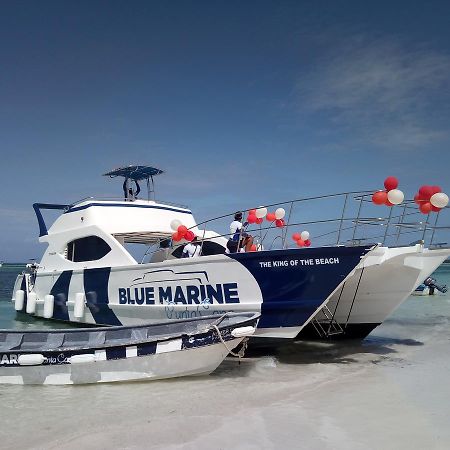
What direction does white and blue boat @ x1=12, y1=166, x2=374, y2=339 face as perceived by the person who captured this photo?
facing the viewer and to the right of the viewer

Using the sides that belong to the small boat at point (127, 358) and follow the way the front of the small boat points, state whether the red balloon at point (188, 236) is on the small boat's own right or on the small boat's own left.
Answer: on the small boat's own left

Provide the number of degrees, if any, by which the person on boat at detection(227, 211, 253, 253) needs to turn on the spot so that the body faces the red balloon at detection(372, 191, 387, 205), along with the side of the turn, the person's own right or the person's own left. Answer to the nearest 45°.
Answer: approximately 45° to the person's own right

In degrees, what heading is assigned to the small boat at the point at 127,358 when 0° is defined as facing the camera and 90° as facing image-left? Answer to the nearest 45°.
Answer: approximately 270°
